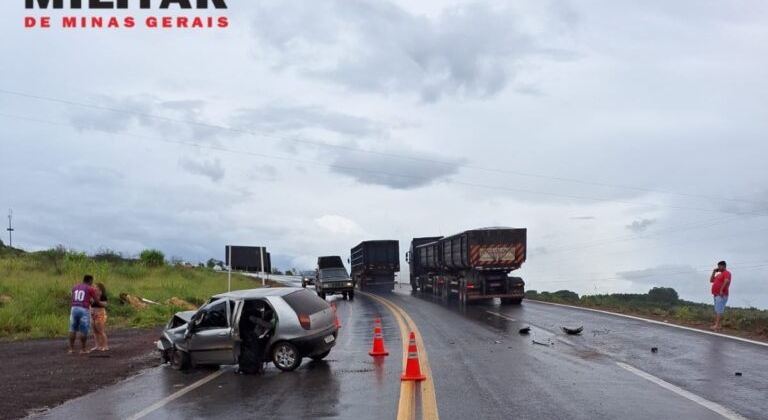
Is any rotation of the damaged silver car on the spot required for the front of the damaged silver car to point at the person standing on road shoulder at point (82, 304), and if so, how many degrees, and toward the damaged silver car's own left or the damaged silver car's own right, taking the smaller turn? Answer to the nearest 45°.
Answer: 0° — it already faces them

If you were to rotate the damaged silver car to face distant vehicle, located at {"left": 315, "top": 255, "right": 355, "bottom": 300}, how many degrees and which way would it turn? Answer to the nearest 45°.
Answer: approximately 45° to its right

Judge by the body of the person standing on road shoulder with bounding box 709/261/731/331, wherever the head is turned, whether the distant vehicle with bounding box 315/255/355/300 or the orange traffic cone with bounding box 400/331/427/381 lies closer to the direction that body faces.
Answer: the orange traffic cone

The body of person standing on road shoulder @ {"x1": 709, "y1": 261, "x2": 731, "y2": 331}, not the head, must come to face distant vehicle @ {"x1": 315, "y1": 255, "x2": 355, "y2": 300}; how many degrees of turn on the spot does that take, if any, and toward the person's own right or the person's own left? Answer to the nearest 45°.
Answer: approximately 90° to the person's own right

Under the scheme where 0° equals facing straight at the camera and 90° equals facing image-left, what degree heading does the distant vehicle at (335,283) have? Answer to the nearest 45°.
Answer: approximately 0°

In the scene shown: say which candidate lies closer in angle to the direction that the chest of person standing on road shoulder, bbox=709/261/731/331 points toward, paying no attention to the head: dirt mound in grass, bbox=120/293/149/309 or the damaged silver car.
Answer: the damaged silver car

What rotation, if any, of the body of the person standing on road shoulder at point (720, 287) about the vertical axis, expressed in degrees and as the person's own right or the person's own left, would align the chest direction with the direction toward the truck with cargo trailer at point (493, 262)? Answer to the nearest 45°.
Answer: approximately 90° to the person's own right

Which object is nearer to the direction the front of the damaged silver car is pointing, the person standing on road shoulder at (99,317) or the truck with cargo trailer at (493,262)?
the person standing on road shoulder

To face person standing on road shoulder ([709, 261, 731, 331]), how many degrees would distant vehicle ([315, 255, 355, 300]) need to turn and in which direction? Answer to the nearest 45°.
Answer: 0° — it already faces them

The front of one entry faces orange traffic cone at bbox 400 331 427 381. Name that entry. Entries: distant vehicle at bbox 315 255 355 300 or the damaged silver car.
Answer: the distant vehicle

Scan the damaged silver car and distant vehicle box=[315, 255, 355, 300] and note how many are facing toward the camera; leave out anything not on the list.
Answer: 1

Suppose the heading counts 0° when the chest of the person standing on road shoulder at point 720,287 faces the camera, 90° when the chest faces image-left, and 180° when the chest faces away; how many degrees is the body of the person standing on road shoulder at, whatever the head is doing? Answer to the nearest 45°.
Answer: approximately 45°

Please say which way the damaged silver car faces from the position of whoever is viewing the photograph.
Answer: facing away from the viewer and to the left of the viewer
